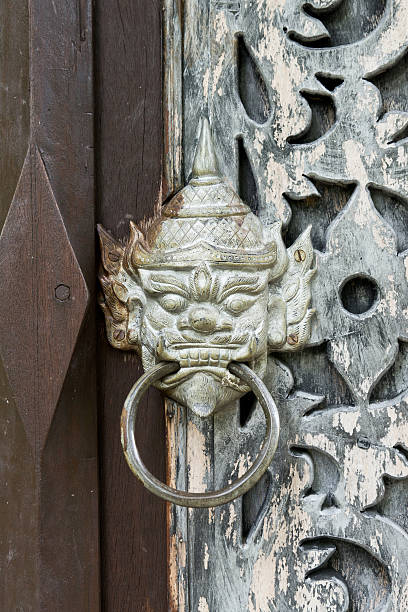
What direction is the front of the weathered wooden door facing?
toward the camera
